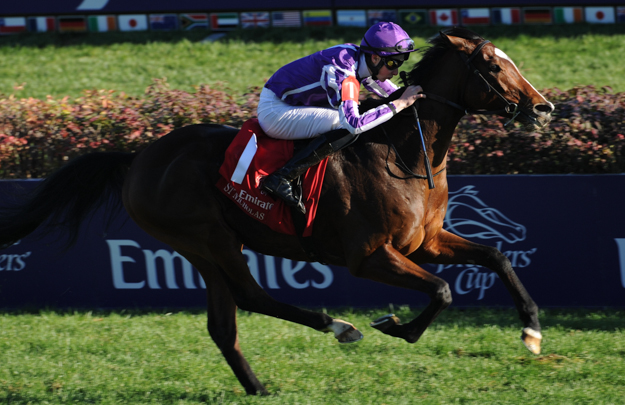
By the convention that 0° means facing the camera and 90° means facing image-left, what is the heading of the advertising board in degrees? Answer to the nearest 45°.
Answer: approximately 0°

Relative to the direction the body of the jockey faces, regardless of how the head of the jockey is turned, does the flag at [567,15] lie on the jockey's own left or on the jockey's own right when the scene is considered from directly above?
on the jockey's own left

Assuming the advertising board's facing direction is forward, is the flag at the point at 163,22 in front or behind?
behind

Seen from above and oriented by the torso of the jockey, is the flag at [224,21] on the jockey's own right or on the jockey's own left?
on the jockey's own left

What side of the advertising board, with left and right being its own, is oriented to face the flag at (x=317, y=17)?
back

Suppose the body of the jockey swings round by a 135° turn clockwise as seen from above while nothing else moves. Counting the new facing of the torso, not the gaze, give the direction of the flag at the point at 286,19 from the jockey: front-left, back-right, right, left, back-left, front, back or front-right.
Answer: back-right

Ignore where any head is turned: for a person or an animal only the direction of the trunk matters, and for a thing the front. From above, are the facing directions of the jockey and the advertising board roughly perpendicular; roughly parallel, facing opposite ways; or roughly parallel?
roughly perpendicular

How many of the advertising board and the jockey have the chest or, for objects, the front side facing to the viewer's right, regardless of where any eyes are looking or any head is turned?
1

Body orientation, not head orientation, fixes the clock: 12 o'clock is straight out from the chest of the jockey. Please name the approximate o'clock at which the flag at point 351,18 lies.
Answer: The flag is roughly at 9 o'clock from the jockey.

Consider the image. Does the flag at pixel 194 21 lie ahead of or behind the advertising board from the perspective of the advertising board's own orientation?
behind

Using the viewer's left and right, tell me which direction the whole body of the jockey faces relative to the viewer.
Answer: facing to the right of the viewer
